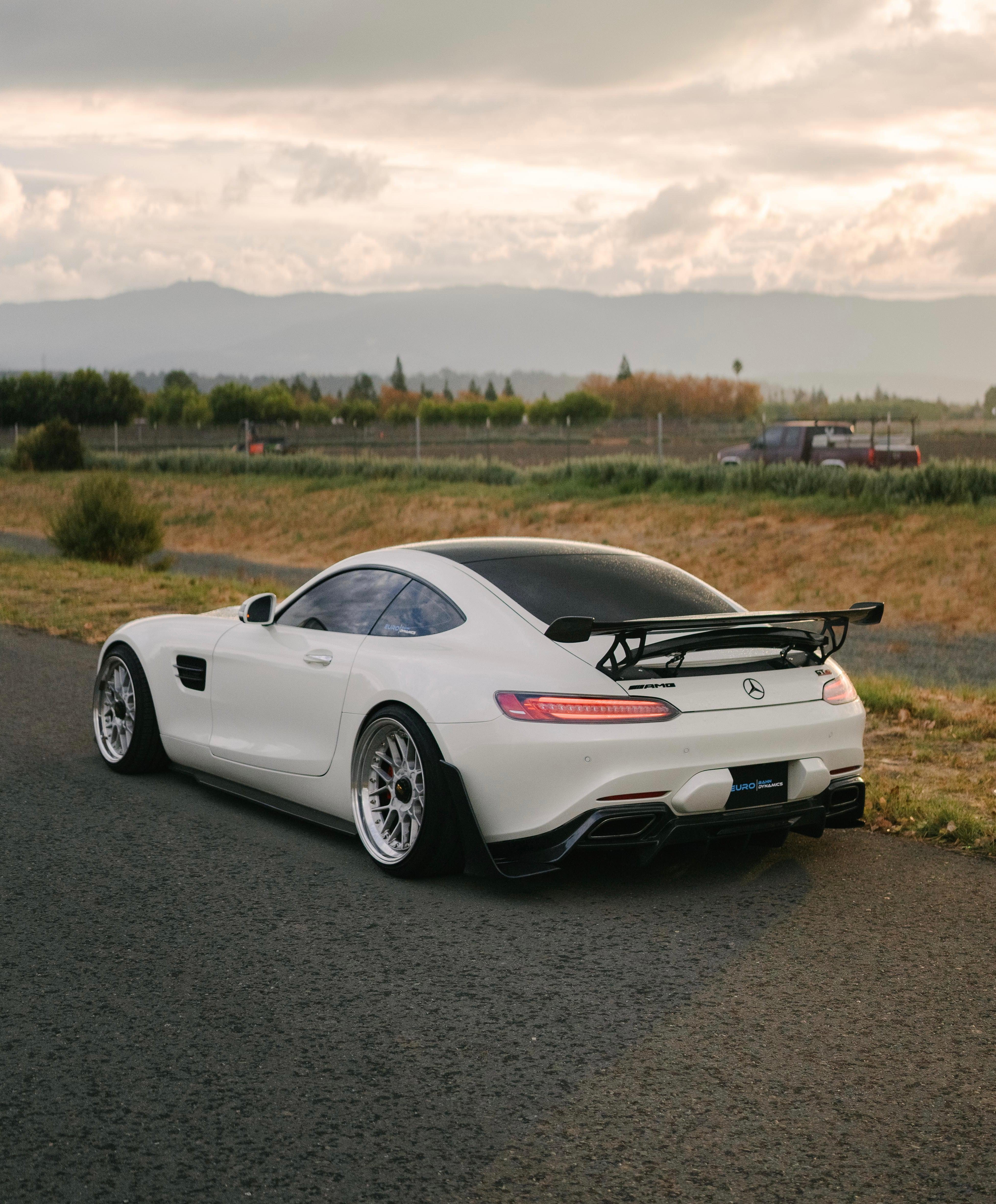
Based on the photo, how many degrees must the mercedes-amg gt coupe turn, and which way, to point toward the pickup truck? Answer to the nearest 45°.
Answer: approximately 45° to its right

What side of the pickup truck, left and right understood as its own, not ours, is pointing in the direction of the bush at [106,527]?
left

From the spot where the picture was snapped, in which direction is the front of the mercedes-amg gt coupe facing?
facing away from the viewer and to the left of the viewer

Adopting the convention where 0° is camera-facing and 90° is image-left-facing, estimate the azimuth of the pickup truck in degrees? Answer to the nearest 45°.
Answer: approximately 135°

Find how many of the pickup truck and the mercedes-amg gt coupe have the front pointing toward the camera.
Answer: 0

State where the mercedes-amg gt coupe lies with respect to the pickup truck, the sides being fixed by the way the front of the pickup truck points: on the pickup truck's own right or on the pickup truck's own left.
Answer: on the pickup truck's own left
